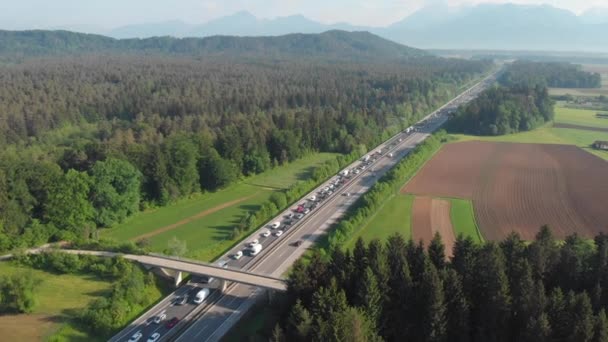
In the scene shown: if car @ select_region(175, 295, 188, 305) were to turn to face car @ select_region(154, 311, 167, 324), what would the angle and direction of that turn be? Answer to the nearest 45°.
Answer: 0° — it already faces it

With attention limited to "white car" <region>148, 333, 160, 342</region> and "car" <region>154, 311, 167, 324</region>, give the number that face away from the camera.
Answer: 0

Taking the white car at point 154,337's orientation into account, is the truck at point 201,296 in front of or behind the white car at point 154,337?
behind

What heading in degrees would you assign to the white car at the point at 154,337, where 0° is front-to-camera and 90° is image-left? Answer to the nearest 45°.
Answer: approximately 45°

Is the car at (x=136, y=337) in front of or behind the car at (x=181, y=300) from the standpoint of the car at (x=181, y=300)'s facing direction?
in front

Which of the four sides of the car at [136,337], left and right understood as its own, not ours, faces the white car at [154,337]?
left

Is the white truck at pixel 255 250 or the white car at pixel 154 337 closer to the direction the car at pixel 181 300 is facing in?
the white car

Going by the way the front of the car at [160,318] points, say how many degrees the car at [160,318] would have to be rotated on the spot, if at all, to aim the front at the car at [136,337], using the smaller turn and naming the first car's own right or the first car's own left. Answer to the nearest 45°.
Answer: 0° — it already faces it

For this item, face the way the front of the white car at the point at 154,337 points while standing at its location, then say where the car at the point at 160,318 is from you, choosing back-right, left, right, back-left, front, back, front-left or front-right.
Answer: back-right

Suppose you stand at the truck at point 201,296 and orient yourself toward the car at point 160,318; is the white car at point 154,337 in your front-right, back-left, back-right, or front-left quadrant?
front-left

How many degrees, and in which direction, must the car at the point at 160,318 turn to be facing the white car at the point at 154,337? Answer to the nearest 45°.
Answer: approximately 45° to its left

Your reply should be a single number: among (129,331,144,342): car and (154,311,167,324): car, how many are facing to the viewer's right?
0

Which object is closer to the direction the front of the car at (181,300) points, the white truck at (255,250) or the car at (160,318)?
the car

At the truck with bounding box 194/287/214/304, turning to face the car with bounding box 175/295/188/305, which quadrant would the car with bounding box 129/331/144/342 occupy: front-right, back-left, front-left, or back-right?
front-left

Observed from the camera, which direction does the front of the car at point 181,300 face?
facing the viewer and to the left of the viewer
